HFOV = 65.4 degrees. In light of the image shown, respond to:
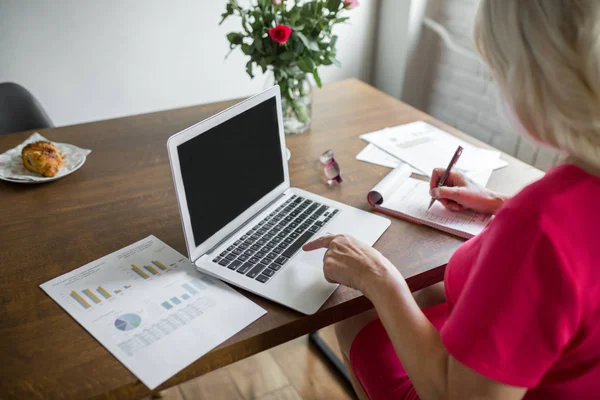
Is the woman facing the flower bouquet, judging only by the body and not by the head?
yes

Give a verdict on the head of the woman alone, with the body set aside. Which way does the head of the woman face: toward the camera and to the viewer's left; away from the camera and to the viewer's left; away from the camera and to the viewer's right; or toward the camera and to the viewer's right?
away from the camera and to the viewer's left

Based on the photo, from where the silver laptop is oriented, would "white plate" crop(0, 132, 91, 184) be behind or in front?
behind

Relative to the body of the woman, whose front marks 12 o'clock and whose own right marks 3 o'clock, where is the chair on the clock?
The chair is roughly at 11 o'clock from the woman.

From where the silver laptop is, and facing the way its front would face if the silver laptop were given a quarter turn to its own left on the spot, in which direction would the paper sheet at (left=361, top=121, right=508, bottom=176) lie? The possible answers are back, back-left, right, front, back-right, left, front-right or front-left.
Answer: front

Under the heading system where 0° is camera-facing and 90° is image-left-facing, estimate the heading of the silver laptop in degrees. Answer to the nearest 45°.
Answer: approximately 315°

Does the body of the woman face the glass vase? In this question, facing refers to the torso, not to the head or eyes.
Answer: yes

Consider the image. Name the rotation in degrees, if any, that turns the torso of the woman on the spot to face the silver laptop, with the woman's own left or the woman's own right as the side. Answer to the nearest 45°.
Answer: approximately 45° to the woman's own left

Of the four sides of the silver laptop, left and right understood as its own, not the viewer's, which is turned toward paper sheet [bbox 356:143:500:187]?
left

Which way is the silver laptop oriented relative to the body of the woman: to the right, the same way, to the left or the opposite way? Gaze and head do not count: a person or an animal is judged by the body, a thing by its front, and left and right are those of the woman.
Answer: the opposite way

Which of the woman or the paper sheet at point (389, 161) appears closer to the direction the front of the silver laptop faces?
the woman

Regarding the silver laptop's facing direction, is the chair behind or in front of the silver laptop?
behind

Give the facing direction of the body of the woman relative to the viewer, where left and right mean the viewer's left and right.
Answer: facing away from the viewer and to the left of the viewer

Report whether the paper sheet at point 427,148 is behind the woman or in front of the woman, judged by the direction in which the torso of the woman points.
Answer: in front

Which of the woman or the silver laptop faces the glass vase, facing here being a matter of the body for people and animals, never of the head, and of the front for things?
the woman

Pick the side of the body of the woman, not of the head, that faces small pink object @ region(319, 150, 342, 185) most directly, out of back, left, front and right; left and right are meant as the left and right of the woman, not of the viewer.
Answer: front

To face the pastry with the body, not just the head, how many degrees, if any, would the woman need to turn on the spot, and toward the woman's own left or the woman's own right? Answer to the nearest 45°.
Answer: approximately 45° to the woman's own left
